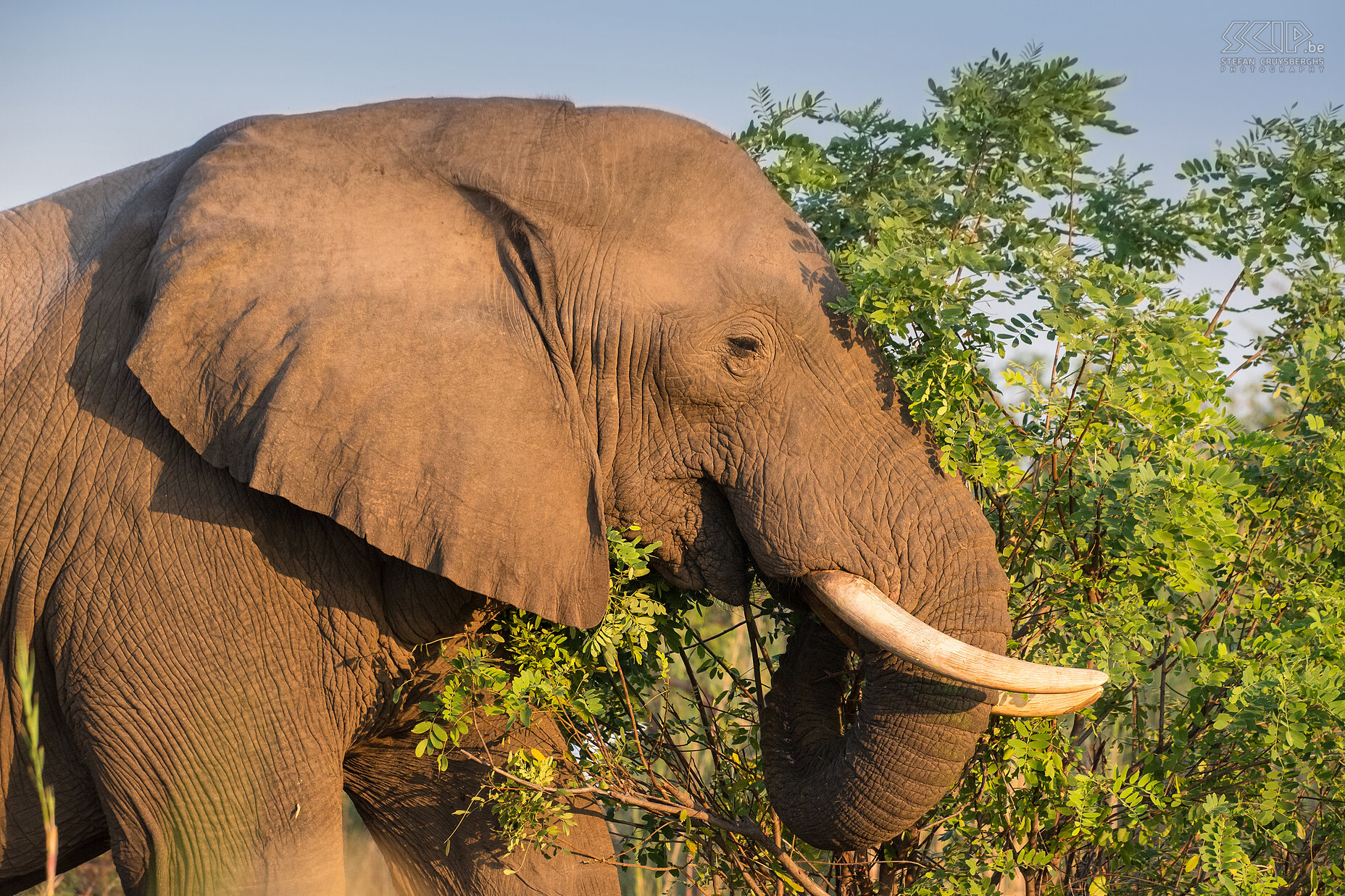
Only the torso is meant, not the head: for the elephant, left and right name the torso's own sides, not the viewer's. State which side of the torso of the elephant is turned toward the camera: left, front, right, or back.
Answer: right
